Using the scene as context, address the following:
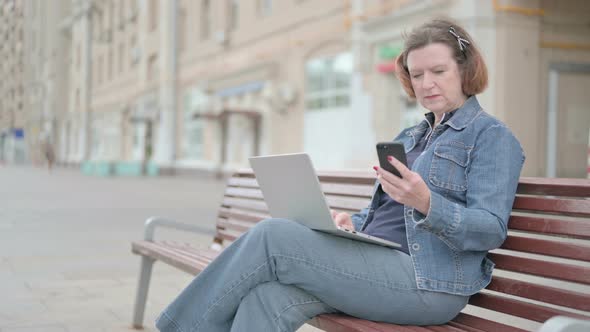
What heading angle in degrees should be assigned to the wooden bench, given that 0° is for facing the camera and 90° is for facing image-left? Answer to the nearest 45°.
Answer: approximately 45°

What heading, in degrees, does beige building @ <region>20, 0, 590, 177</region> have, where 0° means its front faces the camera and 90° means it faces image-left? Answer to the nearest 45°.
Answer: approximately 45°
